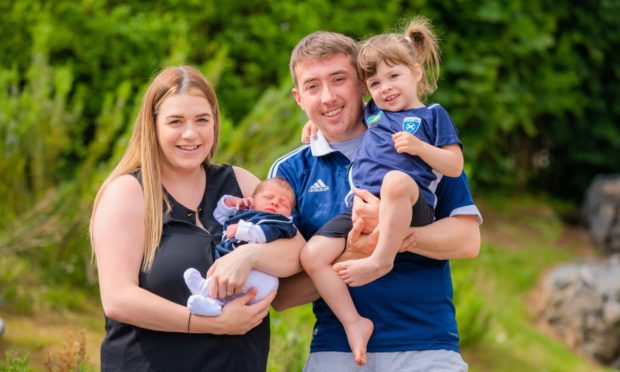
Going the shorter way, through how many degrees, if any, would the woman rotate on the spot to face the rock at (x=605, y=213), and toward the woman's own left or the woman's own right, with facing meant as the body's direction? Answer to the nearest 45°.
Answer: approximately 90° to the woman's own left

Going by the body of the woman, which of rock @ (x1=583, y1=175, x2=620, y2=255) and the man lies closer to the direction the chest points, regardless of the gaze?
the man

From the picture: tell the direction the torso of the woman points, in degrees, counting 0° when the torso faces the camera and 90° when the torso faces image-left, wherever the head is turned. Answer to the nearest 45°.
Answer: approximately 315°

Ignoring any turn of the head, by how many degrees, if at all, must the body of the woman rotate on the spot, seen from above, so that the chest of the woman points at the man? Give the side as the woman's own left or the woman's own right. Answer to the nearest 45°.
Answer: approximately 45° to the woman's own left

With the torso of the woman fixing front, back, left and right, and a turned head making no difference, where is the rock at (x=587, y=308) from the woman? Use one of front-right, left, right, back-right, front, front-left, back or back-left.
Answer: left

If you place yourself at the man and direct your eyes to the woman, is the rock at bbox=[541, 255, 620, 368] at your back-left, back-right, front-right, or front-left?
back-right
